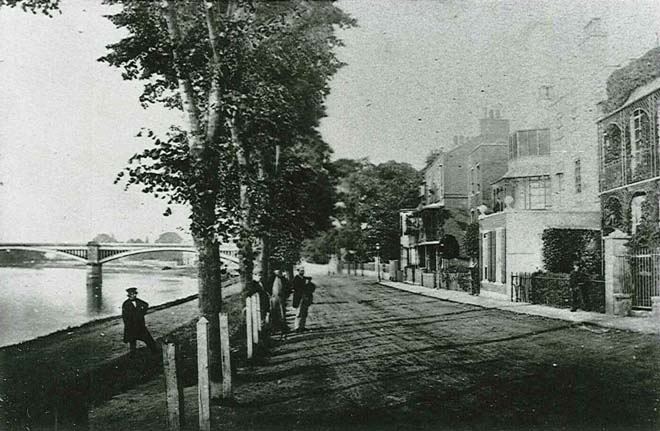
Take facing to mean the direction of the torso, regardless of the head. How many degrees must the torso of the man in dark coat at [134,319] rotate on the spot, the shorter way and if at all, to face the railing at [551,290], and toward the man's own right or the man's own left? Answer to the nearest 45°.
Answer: approximately 135° to the man's own left

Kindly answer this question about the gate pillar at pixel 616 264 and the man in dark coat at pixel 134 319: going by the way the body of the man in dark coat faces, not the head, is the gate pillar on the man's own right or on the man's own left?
on the man's own left

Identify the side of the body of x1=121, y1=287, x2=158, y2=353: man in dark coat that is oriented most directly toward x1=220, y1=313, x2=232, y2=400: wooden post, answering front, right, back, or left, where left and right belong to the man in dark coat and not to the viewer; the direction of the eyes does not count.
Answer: front

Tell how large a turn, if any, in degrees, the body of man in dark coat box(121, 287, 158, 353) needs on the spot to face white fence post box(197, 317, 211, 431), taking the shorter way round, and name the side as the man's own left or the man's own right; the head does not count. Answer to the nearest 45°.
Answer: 0° — they already face it

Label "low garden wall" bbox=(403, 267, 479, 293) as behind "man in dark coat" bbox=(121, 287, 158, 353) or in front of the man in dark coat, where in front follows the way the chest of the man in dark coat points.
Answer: behind

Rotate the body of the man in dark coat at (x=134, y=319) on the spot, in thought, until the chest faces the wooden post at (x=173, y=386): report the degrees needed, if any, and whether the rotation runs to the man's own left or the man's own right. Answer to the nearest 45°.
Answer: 0° — they already face it

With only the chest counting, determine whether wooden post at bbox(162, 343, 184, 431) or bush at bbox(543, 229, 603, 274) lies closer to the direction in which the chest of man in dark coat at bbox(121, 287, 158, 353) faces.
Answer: the wooden post

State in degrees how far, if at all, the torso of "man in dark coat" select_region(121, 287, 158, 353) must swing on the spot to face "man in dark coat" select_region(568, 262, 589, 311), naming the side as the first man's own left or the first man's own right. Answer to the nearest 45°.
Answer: approximately 135° to the first man's own left

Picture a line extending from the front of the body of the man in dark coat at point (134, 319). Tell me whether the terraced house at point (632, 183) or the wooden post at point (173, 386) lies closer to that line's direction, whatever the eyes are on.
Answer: the wooden post

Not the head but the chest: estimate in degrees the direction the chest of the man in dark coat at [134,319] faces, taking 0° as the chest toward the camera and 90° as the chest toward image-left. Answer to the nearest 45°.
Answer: approximately 0°

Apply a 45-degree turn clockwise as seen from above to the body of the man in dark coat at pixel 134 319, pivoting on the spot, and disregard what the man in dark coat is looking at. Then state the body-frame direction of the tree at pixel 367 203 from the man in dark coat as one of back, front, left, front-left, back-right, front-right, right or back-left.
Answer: back-left

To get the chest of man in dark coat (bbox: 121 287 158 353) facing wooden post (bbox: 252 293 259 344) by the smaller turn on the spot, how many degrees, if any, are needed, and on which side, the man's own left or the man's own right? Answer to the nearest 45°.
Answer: approximately 135° to the man's own left
